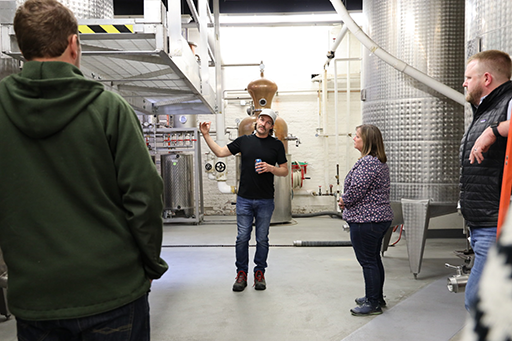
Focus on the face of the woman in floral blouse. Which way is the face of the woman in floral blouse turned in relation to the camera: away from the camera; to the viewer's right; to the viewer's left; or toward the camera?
to the viewer's left

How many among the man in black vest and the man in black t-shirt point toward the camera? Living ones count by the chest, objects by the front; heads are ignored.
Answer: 1

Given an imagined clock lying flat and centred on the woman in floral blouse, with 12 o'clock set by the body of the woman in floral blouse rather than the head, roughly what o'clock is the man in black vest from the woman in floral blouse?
The man in black vest is roughly at 8 o'clock from the woman in floral blouse.

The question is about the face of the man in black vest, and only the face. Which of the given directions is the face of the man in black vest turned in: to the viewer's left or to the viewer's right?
to the viewer's left

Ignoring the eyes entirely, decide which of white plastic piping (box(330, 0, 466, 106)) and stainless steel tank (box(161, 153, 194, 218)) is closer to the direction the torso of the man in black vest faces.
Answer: the stainless steel tank

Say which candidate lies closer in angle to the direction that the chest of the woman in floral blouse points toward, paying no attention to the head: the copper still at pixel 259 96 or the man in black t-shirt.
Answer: the man in black t-shirt

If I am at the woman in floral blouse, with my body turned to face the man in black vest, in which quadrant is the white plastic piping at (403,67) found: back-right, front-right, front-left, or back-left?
back-left

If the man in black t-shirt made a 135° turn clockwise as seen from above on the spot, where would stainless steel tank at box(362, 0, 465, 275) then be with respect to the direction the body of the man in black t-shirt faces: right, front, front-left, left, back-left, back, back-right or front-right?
back-right

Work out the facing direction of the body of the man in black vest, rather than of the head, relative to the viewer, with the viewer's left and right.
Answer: facing to the left of the viewer

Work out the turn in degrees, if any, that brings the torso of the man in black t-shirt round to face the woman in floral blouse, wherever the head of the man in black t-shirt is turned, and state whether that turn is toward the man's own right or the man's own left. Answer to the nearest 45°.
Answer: approximately 45° to the man's own left

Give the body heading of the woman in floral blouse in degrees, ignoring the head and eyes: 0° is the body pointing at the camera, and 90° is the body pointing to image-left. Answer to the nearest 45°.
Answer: approximately 90°

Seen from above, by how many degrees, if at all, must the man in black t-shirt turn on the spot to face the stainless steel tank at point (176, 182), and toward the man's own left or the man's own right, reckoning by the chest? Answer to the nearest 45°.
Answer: approximately 180°
